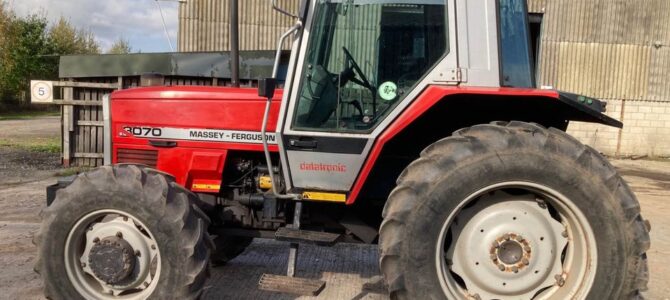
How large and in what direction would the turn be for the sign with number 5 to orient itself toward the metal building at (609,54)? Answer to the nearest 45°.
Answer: approximately 90° to its left

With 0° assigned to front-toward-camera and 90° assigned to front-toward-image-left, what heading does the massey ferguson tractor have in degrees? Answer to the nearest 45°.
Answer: approximately 90°

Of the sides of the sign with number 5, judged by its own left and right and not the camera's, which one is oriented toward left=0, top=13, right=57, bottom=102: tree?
back

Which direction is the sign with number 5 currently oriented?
toward the camera

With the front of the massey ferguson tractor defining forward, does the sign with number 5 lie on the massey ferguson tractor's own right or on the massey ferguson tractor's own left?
on the massey ferguson tractor's own right

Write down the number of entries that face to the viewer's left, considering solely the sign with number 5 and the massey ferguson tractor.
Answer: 1

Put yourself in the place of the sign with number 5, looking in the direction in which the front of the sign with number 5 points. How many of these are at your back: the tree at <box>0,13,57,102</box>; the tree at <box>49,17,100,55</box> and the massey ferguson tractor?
2

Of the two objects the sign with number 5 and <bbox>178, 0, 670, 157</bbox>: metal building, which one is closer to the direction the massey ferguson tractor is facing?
the sign with number 5

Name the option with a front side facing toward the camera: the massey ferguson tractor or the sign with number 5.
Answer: the sign with number 5

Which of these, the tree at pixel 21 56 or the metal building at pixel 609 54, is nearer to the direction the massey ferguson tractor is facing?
the tree
